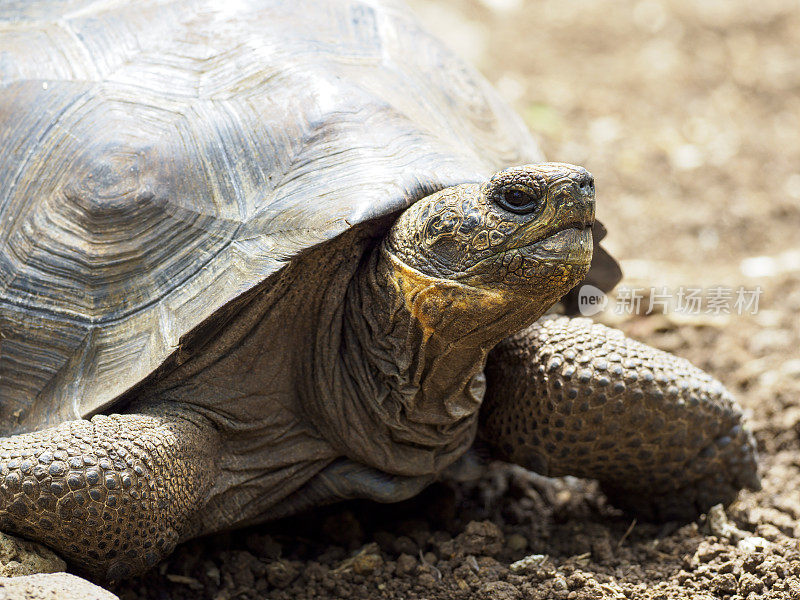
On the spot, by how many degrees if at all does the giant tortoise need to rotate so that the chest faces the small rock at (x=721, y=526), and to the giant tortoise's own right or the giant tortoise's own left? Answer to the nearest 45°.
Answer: approximately 45° to the giant tortoise's own left

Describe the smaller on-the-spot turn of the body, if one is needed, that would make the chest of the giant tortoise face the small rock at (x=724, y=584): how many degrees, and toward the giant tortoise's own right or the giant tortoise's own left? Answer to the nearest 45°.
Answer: approximately 45° to the giant tortoise's own left

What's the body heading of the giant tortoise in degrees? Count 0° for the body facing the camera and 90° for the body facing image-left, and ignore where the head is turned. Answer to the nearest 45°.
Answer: approximately 315°

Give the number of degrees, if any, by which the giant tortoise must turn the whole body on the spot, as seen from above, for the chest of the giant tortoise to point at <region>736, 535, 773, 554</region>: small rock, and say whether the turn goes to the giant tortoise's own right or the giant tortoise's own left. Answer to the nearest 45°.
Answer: approximately 45° to the giant tortoise's own left
